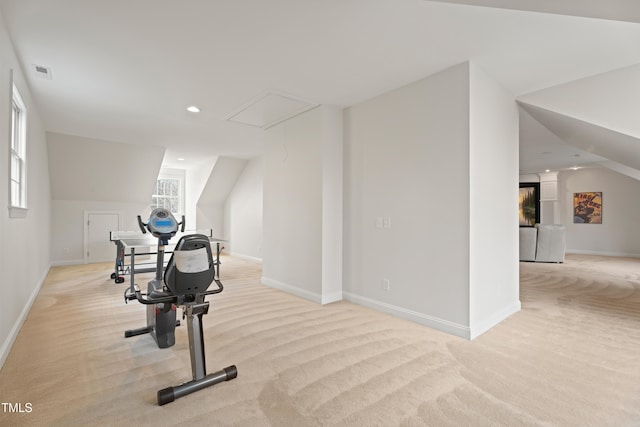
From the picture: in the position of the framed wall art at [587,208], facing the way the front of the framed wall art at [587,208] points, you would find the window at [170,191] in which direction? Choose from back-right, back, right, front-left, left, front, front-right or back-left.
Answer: front-right

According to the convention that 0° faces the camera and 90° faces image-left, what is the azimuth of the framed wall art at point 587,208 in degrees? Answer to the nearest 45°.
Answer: approximately 0°

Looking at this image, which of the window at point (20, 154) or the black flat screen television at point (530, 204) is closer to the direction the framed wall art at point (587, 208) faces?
the window

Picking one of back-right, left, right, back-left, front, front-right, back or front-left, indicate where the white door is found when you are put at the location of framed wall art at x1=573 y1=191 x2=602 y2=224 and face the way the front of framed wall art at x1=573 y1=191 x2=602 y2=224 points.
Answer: front-right

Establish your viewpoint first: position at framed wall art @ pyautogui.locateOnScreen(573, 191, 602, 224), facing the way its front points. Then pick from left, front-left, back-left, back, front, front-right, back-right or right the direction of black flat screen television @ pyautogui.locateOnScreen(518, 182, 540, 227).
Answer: right

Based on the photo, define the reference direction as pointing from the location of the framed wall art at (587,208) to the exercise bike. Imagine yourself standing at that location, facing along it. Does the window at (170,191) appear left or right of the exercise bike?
right

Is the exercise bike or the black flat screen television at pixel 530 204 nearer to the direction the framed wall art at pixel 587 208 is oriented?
the exercise bike

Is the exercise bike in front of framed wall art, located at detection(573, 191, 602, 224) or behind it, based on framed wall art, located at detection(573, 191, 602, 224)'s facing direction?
in front

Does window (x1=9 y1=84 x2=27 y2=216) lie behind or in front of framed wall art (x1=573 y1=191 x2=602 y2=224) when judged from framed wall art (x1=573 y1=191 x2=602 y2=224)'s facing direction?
in front
